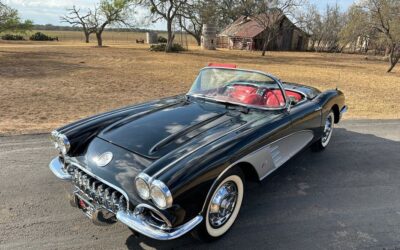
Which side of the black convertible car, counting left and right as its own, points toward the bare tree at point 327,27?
back

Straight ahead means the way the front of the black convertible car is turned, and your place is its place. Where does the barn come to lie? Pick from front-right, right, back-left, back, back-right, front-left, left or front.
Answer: back-right

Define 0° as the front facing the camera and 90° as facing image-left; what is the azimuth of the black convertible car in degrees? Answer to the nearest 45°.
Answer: approximately 45°

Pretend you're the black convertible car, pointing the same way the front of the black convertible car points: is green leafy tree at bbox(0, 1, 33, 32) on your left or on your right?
on your right

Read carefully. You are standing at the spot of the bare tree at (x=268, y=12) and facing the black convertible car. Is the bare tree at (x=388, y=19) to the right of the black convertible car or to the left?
left

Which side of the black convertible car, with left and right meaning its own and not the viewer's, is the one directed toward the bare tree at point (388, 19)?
back

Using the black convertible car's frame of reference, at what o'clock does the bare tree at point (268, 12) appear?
The bare tree is roughly at 5 o'clock from the black convertible car.
